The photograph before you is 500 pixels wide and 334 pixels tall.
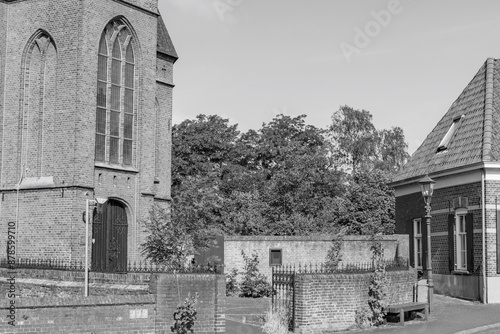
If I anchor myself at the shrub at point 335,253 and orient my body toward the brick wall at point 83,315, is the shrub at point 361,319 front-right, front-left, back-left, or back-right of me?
front-left

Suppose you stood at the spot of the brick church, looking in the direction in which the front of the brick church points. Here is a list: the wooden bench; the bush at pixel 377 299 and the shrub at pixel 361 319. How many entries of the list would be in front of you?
3

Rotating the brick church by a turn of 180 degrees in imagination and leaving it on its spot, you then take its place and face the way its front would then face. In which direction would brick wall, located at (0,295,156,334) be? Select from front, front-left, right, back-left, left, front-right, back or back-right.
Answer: back-left

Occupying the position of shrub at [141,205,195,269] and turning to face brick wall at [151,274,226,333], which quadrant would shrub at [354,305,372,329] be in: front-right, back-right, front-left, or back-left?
front-left

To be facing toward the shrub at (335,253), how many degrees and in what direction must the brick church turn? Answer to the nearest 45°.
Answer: approximately 45° to its left

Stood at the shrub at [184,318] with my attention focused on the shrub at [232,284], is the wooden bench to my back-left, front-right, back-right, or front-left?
front-right

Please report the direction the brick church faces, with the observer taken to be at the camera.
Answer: facing the viewer and to the right of the viewer

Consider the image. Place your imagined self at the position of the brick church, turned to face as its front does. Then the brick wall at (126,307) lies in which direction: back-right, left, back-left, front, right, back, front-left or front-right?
front-right

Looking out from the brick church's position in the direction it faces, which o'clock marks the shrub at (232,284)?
The shrub is roughly at 11 o'clock from the brick church.

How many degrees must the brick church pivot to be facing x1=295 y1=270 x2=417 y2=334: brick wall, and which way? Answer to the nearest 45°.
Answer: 0° — it already faces it

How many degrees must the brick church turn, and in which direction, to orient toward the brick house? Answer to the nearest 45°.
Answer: approximately 45° to its left

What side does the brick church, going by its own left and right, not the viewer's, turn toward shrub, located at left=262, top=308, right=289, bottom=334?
front

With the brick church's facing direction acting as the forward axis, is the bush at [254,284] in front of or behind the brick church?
in front

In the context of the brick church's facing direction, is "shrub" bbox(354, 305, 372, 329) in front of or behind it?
in front

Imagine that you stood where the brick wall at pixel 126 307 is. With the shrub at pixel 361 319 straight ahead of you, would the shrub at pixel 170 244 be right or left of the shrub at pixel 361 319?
left
